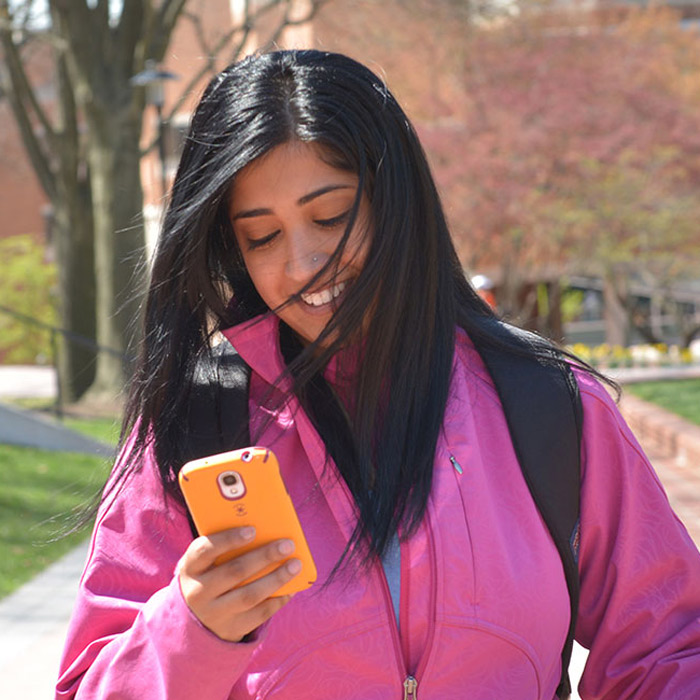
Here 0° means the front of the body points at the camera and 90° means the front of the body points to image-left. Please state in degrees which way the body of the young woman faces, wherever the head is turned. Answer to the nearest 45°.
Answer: approximately 0°

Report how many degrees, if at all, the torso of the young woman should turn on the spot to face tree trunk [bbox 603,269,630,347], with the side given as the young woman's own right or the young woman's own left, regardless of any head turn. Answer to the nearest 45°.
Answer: approximately 180°

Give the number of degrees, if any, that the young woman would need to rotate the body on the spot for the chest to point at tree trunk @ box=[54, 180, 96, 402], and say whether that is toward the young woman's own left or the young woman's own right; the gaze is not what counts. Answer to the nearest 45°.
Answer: approximately 180°

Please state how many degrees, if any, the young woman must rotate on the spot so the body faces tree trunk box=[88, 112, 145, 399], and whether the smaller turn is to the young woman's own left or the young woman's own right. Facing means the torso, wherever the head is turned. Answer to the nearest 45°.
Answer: approximately 180°

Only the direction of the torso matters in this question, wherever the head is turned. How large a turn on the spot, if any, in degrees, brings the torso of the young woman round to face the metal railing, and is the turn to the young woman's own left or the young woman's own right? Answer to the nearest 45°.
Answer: approximately 180°
